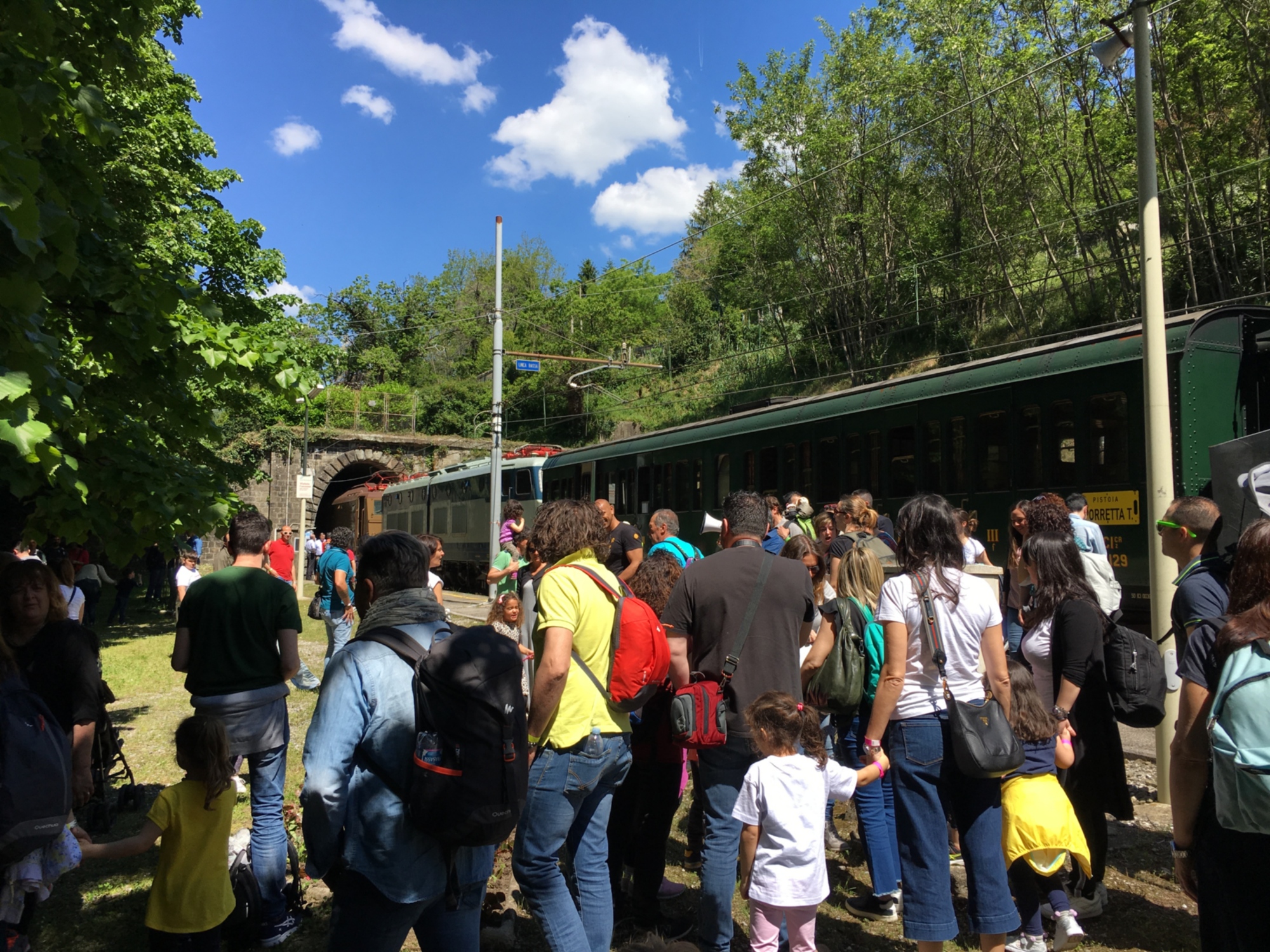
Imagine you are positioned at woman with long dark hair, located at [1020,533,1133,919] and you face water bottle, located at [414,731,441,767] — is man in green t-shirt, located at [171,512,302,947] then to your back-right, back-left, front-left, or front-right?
front-right

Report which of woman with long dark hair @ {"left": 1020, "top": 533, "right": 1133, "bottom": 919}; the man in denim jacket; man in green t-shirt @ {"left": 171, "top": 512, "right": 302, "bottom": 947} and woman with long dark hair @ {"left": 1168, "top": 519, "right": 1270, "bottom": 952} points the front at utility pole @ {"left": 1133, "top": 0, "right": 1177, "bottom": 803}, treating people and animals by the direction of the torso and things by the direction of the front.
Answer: woman with long dark hair @ {"left": 1168, "top": 519, "right": 1270, "bottom": 952}

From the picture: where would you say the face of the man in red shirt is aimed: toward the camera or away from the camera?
toward the camera

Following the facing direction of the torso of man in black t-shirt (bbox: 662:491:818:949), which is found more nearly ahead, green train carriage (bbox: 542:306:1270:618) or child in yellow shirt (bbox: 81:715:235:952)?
the green train carriage

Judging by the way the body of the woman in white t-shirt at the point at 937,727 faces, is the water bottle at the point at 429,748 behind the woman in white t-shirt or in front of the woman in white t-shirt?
behind

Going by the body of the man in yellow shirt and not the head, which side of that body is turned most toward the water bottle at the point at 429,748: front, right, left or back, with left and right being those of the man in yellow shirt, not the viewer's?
left

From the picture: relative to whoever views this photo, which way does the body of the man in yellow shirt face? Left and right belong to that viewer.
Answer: facing away from the viewer and to the left of the viewer

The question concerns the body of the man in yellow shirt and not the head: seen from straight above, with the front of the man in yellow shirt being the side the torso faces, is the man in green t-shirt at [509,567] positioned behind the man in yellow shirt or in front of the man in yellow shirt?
in front

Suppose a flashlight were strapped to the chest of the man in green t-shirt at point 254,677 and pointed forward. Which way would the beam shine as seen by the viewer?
away from the camera

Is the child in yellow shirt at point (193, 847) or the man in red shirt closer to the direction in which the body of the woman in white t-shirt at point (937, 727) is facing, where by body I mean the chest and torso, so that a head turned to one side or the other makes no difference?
the man in red shirt

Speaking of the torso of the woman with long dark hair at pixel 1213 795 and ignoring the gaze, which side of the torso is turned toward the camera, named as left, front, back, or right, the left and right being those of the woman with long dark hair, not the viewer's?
back

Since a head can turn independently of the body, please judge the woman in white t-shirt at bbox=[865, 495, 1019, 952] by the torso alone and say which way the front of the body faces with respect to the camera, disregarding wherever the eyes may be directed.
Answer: away from the camera

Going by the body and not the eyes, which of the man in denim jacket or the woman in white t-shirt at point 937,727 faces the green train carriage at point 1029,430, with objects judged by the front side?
the woman in white t-shirt

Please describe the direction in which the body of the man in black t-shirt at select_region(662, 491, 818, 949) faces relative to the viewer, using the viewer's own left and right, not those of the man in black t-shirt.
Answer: facing away from the viewer

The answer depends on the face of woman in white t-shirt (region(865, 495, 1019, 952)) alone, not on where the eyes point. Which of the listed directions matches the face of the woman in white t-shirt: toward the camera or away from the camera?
away from the camera
